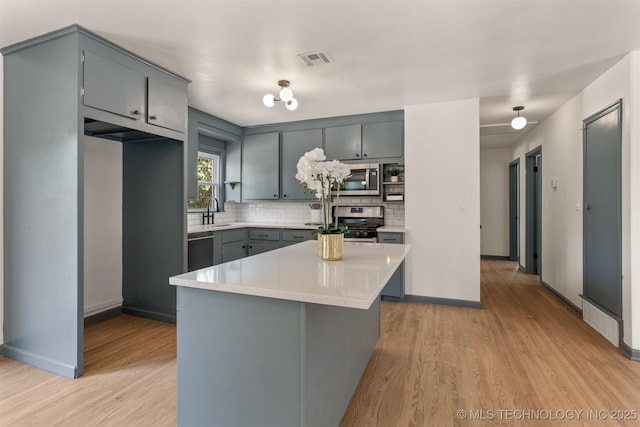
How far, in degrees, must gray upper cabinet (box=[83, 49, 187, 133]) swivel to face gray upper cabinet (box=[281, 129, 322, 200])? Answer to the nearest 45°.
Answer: approximately 90° to its left

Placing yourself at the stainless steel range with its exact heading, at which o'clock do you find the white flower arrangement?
The white flower arrangement is roughly at 12 o'clock from the stainless steel range.

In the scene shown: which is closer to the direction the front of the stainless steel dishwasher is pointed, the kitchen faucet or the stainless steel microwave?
the stainless steel microwave

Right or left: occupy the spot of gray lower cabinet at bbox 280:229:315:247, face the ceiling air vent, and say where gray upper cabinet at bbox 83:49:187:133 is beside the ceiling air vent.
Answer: right
